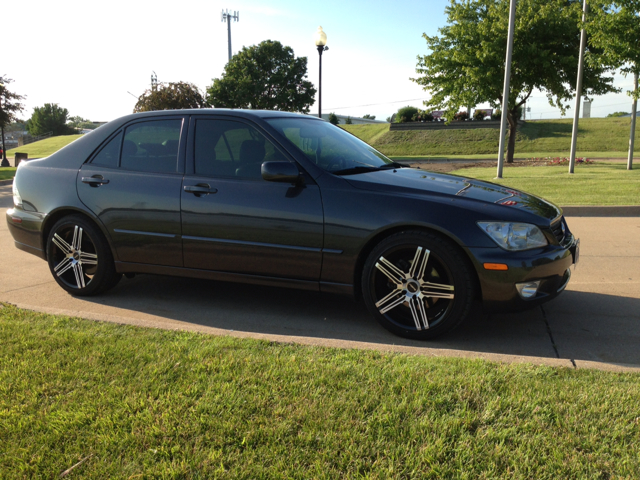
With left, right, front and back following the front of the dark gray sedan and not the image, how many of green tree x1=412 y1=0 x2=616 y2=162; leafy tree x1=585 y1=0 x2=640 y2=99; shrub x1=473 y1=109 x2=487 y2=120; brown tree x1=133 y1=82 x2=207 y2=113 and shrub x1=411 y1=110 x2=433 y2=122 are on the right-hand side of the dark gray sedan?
0

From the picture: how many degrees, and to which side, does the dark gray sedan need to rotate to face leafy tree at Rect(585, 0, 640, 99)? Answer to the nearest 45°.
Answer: approximately 90° to its left

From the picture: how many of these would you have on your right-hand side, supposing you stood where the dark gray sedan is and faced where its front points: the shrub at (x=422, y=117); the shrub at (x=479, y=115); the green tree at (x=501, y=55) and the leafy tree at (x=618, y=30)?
0

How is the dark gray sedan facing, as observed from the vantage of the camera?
facing the viewer and to the right of the viewer

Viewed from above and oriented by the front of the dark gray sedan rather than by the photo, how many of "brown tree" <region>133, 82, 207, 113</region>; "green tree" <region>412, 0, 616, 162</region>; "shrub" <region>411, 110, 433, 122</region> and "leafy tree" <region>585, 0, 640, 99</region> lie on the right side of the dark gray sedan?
0

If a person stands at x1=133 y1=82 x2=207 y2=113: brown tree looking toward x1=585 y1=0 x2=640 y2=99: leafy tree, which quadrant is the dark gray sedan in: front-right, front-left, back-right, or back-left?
front-right

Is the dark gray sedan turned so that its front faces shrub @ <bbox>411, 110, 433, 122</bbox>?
no

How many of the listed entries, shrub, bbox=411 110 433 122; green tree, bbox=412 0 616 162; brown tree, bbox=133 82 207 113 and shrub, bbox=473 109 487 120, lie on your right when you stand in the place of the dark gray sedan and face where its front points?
0

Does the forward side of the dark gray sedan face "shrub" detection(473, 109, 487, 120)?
no

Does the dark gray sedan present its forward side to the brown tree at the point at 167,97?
no

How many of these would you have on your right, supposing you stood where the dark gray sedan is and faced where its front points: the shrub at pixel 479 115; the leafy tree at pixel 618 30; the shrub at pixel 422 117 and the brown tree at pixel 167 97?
0

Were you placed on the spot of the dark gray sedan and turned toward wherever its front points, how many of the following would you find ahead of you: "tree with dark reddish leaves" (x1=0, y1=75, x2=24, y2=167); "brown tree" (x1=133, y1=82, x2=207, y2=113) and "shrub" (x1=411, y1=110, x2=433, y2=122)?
0

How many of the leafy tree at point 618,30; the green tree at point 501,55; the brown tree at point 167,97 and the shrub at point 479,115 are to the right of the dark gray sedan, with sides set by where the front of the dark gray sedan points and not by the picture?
0

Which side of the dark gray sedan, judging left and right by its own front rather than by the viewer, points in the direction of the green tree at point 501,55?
left

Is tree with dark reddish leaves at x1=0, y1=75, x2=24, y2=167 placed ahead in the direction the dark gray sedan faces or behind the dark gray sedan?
behind
